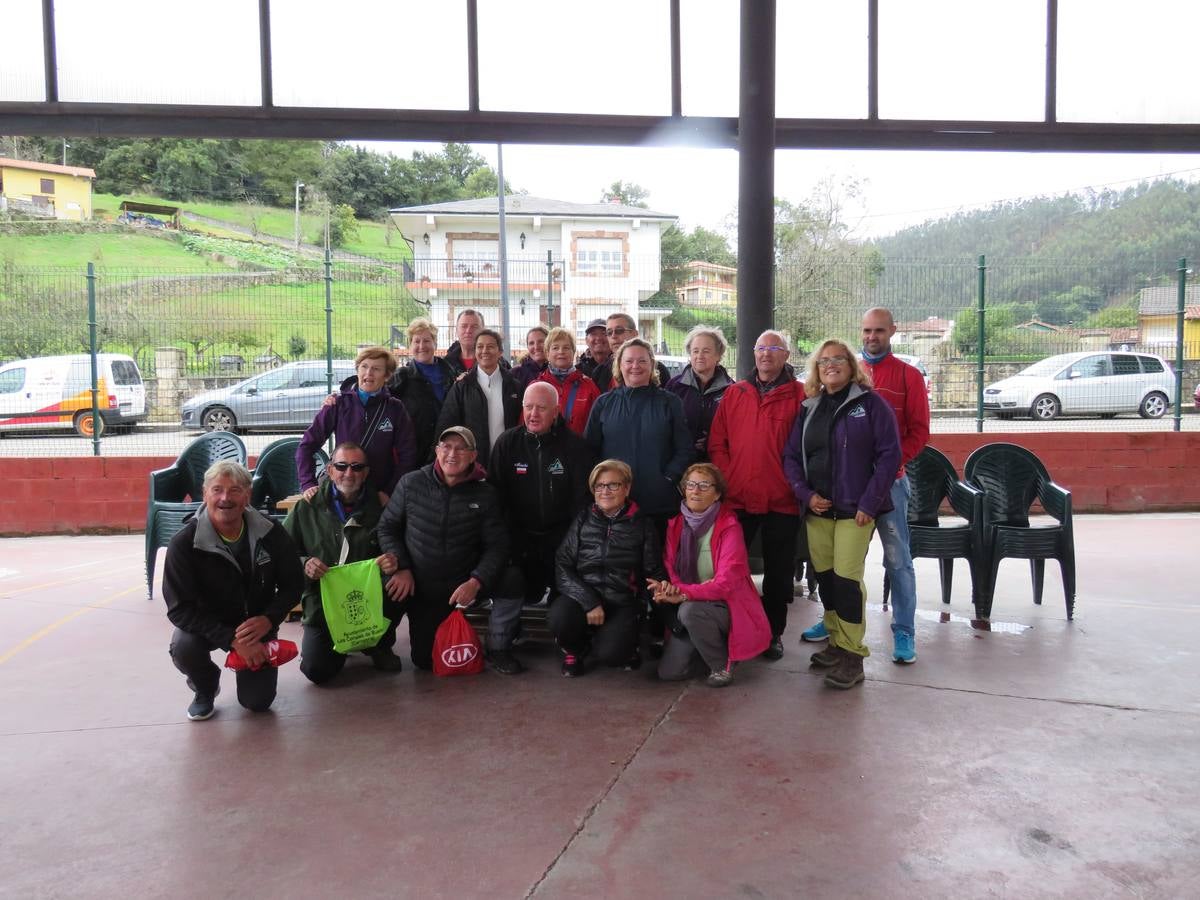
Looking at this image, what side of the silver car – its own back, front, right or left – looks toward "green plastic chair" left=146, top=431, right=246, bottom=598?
left

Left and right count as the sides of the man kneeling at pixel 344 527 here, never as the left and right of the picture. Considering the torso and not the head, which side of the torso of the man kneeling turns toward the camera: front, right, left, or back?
front

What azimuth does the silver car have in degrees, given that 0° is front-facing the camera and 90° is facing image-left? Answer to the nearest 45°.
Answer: approximately 90°

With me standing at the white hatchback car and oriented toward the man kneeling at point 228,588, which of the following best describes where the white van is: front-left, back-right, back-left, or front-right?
front-right

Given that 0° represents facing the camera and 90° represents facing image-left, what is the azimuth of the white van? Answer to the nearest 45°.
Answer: approximately 135°

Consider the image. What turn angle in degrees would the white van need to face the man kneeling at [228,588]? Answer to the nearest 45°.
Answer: approximately 135° to its left

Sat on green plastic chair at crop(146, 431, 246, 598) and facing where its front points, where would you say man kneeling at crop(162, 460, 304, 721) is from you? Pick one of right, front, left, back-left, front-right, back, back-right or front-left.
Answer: front-left

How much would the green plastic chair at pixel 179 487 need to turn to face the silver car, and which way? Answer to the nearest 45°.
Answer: approximately 135° to its right

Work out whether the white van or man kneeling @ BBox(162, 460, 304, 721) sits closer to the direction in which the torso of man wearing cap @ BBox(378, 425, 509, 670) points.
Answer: the man kneeling

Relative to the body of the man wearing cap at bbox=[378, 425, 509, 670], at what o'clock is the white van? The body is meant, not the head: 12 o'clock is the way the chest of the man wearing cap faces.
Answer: The white van is roughly at 5 o'clock from the man wearing cap.

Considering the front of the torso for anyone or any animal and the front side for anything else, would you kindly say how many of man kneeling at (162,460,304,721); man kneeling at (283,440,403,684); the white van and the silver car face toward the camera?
2

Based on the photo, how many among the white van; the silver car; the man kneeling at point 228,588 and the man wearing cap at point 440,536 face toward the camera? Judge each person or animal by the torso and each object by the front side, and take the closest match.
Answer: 2
